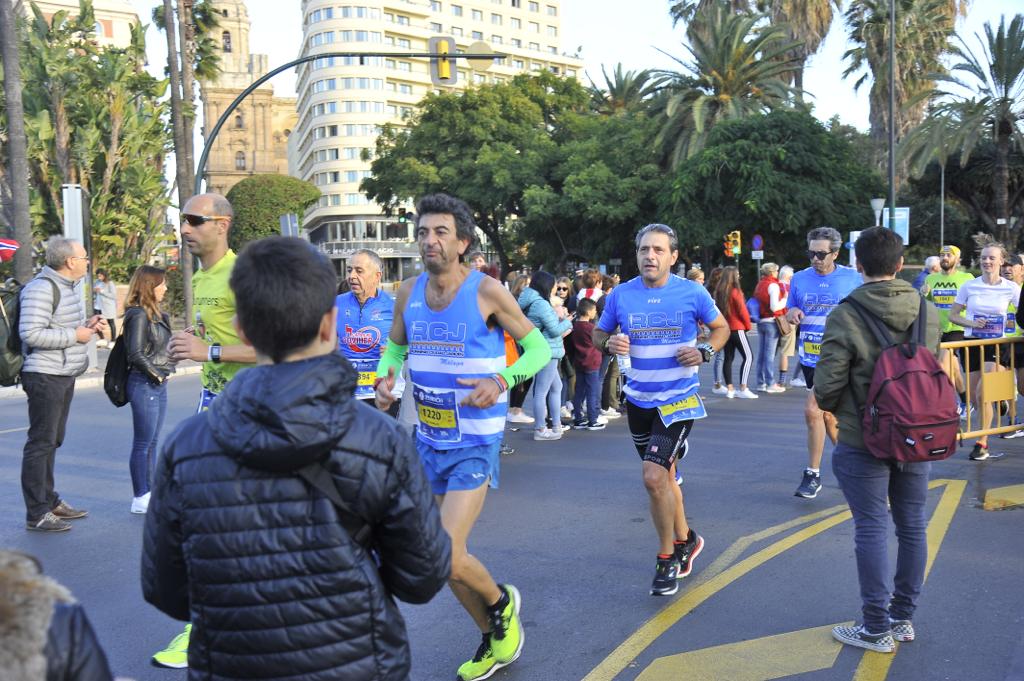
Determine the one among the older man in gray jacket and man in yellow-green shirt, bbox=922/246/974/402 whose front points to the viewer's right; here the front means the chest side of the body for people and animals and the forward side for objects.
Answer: the older man in gray jacket

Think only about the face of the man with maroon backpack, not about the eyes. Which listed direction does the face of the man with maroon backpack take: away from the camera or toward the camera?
away from the camera

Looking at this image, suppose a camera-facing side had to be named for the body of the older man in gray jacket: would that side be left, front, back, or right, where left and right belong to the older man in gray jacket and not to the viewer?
right

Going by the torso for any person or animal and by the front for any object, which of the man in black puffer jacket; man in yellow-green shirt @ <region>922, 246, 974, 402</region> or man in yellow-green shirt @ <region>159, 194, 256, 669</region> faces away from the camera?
the man in black puffer jacket

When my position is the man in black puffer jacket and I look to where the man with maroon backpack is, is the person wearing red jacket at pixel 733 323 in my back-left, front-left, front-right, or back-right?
front-left

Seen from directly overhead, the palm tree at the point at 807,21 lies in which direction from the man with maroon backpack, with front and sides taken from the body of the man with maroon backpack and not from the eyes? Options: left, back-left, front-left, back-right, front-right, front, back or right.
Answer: front-right

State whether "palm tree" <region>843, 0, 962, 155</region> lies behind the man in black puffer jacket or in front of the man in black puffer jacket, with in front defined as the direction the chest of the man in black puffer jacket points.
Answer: in front

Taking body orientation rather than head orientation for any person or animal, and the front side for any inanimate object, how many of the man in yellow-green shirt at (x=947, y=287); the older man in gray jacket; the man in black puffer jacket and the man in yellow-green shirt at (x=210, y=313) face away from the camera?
1

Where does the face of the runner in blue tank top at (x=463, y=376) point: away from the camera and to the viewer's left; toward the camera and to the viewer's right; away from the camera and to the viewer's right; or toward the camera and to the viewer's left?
toward the camera and to the viewer's left

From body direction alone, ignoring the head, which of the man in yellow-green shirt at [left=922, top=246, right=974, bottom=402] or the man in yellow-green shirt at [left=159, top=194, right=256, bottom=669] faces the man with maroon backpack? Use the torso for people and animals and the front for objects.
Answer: the man in yellow-green shirt at [left=922, top=246, right=974, bottom=402]

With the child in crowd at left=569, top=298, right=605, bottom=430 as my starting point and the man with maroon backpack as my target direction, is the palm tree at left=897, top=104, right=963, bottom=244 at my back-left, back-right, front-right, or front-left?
back-left

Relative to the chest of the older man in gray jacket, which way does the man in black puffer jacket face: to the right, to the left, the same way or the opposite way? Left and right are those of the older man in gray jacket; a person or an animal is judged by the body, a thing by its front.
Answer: to the left

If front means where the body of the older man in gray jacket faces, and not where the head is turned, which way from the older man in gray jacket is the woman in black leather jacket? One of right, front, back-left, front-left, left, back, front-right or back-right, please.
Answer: front

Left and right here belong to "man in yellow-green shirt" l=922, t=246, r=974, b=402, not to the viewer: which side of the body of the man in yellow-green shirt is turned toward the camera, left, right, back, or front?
front

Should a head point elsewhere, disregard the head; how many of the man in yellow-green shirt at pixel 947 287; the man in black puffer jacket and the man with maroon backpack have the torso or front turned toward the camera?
1

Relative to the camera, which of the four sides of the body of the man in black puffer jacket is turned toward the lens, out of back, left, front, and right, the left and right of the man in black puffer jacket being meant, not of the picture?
back

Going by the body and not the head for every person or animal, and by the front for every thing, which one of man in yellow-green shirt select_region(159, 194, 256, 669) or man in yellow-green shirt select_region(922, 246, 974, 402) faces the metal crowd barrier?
man in yellow-green shirt select_region(922, 246, 974, 402)

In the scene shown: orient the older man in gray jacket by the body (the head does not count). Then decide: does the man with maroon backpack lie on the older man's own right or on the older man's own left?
on the older man's own right
